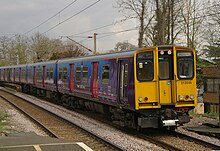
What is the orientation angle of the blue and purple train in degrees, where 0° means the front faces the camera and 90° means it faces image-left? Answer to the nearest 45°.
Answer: approximately 315°
